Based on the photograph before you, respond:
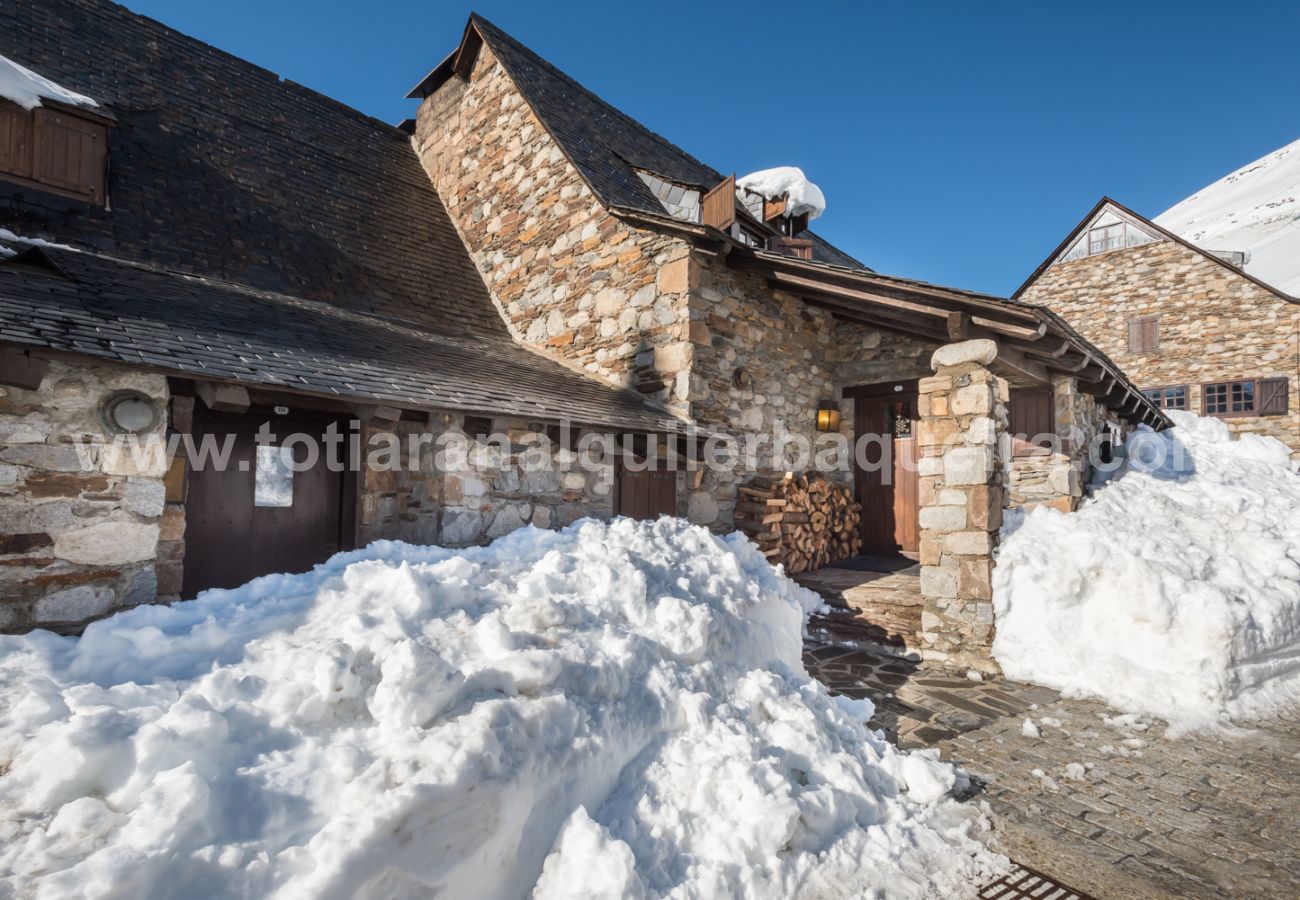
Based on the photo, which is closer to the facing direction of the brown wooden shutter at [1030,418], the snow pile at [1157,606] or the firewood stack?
the snow pile

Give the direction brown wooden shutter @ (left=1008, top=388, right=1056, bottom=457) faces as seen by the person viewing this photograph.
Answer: facing the viewer

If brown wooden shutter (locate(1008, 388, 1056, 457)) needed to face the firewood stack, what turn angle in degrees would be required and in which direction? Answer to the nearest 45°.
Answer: approximately 45° to its right

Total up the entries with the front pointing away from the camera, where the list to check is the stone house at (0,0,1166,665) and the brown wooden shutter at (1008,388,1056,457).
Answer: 0

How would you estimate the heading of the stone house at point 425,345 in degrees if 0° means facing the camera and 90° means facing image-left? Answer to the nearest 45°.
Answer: approximately 315°

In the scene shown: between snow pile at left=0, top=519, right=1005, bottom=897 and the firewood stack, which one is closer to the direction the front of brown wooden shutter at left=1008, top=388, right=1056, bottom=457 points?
the snow pile

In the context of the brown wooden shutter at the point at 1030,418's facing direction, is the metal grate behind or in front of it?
in front

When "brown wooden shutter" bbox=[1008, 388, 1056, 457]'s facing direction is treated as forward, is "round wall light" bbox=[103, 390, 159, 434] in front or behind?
in front

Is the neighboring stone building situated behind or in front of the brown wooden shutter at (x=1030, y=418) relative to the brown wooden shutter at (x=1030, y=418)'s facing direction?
behind
